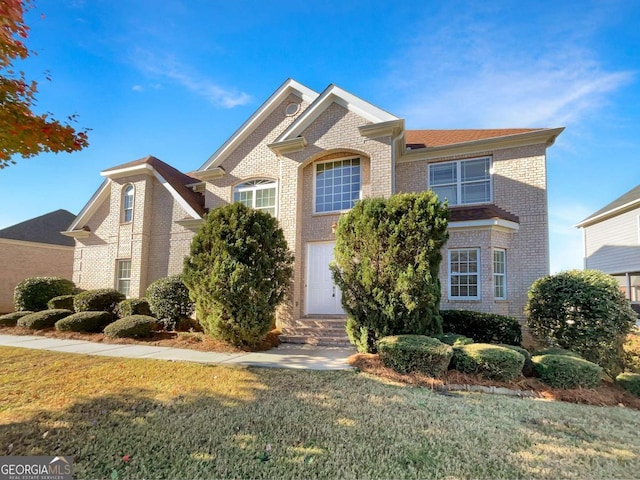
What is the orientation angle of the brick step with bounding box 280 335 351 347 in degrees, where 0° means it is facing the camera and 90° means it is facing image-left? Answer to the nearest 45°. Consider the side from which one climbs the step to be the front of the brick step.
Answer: approximately 0°

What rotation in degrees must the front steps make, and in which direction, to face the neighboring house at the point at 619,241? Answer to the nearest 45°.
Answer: approximately 135° to its left

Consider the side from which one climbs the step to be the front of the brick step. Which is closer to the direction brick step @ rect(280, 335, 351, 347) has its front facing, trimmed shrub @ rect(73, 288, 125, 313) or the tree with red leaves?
the tree with red leaves

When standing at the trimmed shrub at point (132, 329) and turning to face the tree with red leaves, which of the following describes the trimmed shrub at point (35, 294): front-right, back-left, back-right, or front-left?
back-right

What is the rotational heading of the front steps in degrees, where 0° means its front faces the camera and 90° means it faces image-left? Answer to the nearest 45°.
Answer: approximately 0°

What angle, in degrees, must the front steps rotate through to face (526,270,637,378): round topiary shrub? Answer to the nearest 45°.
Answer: approximately 45° to its left

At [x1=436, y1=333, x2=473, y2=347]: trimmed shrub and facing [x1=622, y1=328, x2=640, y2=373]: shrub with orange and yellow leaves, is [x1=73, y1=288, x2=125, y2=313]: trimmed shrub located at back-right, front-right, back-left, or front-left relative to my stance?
back-left

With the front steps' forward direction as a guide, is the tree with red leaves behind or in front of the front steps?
in front

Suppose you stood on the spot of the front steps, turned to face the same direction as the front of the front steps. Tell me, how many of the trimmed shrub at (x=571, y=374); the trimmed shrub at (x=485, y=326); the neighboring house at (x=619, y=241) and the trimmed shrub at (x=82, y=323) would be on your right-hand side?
1

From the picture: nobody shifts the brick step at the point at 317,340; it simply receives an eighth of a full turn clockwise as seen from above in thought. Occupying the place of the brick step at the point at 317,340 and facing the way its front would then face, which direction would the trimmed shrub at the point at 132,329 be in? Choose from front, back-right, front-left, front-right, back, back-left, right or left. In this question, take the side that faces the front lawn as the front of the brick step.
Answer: front-right

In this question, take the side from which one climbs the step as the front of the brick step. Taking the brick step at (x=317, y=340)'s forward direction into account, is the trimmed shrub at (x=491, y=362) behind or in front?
in front

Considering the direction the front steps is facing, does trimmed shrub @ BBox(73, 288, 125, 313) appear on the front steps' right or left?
on its right

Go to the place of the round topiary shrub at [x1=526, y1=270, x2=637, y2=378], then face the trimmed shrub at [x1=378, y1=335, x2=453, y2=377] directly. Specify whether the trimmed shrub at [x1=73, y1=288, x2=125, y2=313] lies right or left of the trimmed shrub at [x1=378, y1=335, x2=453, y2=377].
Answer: right

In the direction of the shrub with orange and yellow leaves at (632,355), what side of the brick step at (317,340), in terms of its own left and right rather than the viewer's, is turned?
left

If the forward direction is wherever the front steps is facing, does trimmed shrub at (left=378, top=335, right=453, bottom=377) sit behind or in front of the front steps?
in front

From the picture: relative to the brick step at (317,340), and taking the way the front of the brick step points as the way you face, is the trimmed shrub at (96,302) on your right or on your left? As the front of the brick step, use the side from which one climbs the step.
on your right
